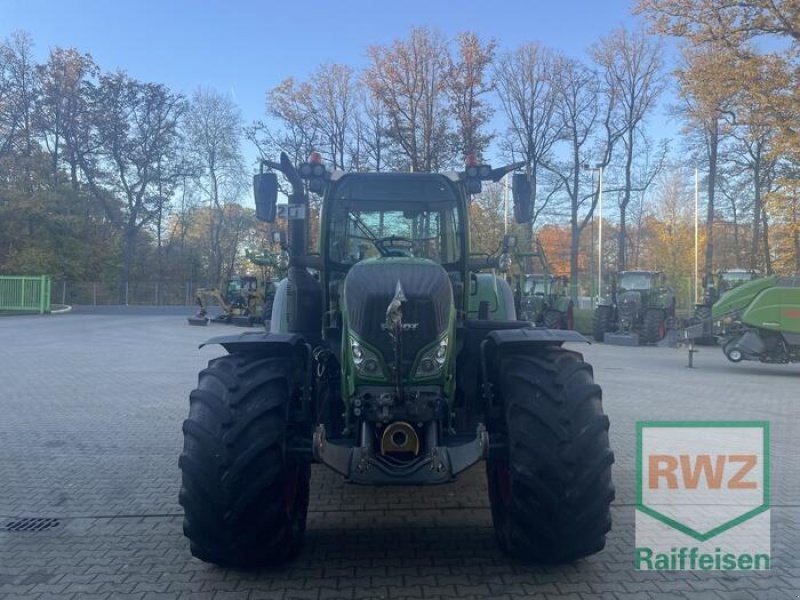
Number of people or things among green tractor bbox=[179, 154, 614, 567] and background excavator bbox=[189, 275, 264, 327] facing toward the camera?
1

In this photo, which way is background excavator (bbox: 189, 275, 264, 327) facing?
to the viewer's left

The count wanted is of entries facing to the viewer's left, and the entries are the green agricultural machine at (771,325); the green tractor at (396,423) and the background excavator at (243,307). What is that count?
2

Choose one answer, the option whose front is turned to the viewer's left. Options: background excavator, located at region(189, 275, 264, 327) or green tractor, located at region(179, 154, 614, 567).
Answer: the background excavator

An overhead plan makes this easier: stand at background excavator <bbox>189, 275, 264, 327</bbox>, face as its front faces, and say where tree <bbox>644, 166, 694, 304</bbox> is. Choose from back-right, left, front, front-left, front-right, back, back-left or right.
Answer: back

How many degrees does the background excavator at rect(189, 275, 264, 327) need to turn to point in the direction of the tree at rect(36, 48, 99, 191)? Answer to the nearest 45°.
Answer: approximately 45° to its right

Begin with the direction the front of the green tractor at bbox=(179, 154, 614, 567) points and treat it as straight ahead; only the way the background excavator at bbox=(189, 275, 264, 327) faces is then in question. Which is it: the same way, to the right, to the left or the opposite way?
to the right

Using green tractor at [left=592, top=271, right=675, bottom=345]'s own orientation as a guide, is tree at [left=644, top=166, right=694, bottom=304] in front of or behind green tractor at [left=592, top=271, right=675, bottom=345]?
behind

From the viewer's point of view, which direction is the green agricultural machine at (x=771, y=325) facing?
to the viewer's left

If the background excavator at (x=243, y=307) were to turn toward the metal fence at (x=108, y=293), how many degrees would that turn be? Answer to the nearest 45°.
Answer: approximately 45° to its right
